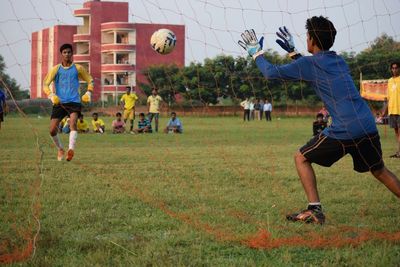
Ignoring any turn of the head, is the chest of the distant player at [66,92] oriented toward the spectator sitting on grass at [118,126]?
no

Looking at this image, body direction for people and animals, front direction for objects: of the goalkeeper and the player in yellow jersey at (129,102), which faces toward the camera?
the player in yellow jersey

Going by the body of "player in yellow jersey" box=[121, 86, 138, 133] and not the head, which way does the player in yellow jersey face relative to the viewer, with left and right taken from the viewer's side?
facing the viewer

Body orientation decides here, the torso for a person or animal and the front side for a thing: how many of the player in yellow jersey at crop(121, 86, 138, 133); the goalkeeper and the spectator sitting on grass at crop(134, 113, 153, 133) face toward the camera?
2

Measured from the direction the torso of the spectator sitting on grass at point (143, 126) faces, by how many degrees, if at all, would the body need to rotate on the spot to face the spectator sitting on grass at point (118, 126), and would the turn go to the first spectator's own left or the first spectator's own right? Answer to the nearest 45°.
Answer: approximately 90° to the first spectator's own right

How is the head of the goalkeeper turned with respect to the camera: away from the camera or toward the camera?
away from the camera

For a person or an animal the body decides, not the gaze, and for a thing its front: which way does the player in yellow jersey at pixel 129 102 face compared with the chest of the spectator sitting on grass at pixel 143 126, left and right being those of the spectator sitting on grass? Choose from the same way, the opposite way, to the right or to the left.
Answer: the same way

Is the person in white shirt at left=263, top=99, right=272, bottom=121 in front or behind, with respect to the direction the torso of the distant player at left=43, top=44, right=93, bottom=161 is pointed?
behind

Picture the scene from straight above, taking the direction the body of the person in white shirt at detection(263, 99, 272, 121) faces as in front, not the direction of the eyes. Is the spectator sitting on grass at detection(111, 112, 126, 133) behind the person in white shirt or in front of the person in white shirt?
in front

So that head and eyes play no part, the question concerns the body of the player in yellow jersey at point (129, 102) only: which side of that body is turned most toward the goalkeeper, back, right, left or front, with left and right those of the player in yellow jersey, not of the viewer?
front

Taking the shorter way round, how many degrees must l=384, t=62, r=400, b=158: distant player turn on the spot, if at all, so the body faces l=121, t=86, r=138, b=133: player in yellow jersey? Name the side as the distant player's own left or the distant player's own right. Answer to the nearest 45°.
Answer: approximately 90° to the distant player's own right

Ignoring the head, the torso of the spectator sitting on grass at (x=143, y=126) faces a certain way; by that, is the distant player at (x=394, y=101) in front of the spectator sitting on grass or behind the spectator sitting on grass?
in front

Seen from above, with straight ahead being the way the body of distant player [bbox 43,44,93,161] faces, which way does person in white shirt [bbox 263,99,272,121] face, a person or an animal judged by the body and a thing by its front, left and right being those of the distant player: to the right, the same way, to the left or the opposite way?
the same way

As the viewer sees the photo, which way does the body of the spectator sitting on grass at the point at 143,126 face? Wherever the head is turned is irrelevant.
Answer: toward the camera

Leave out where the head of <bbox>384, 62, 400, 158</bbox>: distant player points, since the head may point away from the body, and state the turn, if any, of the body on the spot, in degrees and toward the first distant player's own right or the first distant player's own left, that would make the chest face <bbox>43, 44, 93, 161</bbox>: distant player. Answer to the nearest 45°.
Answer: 0° — they already face them
